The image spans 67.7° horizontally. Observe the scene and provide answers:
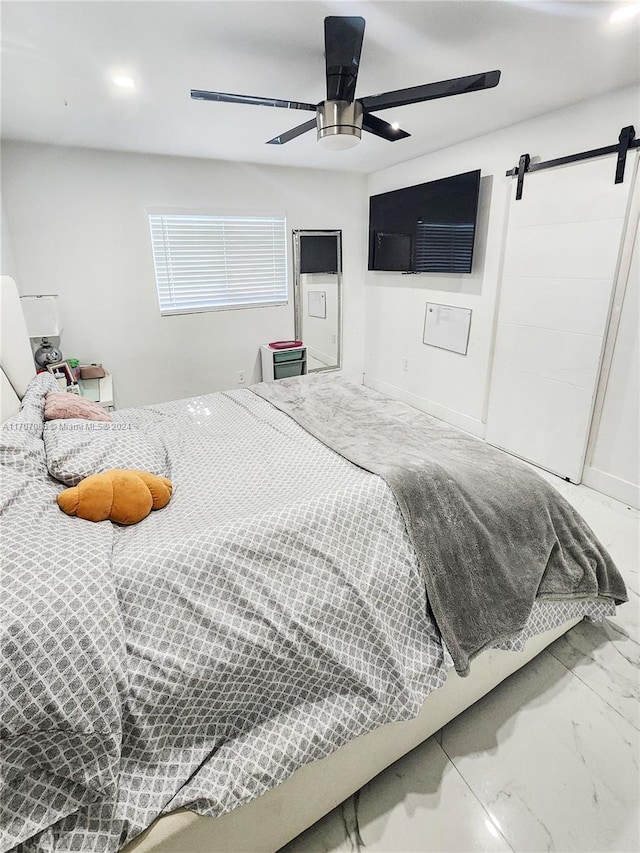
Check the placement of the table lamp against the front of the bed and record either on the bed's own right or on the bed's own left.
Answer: on the bed's own left

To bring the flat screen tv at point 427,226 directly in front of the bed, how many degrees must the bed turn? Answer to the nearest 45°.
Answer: approximately 45° to its left

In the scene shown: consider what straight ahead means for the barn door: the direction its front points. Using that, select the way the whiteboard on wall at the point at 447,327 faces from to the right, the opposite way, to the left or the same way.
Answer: the same way

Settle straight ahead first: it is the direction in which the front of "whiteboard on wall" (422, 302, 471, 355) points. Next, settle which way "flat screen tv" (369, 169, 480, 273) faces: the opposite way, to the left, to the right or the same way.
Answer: the same way

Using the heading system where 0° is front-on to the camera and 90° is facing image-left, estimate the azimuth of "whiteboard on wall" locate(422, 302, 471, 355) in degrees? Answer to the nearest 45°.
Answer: approximately 45°

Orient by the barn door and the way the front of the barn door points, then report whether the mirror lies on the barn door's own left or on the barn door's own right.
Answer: on the barn door's own right

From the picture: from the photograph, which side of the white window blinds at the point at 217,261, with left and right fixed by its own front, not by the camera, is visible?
front

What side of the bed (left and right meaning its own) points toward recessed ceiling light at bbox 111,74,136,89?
left

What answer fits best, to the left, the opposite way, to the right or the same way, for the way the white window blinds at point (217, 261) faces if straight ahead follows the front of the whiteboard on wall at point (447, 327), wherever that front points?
to the left

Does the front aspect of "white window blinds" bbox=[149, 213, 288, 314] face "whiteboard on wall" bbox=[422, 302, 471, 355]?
no

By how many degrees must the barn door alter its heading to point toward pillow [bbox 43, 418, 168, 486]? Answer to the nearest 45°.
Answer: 0° — it already faces it

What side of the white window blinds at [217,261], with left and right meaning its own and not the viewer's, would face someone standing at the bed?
front

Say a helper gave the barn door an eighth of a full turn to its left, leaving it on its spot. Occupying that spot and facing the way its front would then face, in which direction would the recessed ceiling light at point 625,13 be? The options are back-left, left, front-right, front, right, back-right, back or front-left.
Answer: front

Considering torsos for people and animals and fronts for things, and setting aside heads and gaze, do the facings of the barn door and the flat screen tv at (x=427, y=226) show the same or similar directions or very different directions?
same or similar directions

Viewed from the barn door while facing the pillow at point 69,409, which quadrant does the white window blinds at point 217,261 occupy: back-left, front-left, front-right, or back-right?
front-right

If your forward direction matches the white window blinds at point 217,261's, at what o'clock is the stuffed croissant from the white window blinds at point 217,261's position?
The stuffed croissant is roughly at 12 o'clock from the white window blinds.

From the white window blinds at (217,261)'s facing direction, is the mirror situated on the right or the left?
on its left

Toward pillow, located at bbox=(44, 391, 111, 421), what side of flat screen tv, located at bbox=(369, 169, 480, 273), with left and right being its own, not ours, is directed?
front

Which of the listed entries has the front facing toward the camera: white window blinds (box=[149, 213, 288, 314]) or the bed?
the white window blinds

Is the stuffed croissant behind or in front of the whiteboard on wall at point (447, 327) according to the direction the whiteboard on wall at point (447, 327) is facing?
in front

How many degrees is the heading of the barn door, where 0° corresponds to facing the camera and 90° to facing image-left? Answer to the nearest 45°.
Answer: approximately 45°
